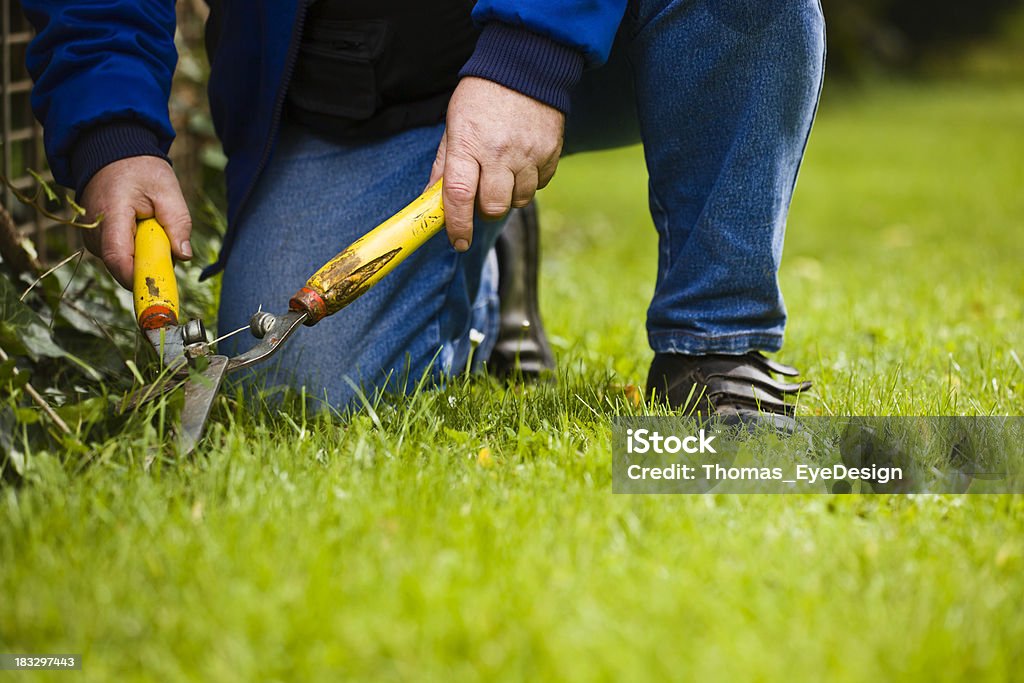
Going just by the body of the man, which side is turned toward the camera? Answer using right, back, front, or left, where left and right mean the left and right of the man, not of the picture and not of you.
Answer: front
